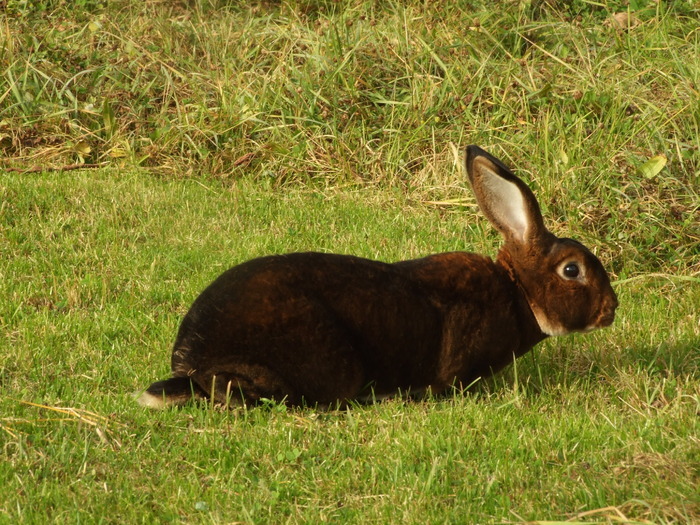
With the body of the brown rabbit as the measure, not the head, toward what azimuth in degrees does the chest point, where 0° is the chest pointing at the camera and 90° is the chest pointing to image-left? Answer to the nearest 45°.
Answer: approximately 270°
